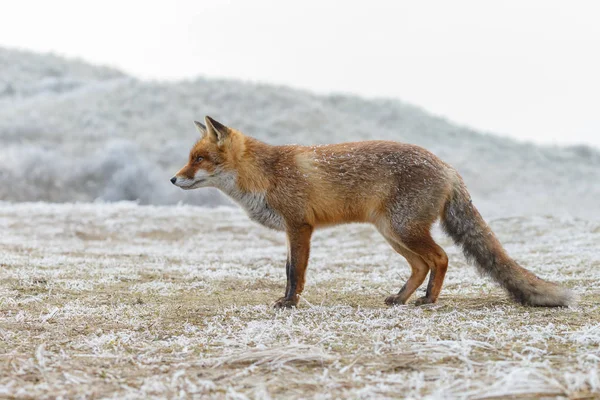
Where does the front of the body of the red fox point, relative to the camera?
to the viewer's left
